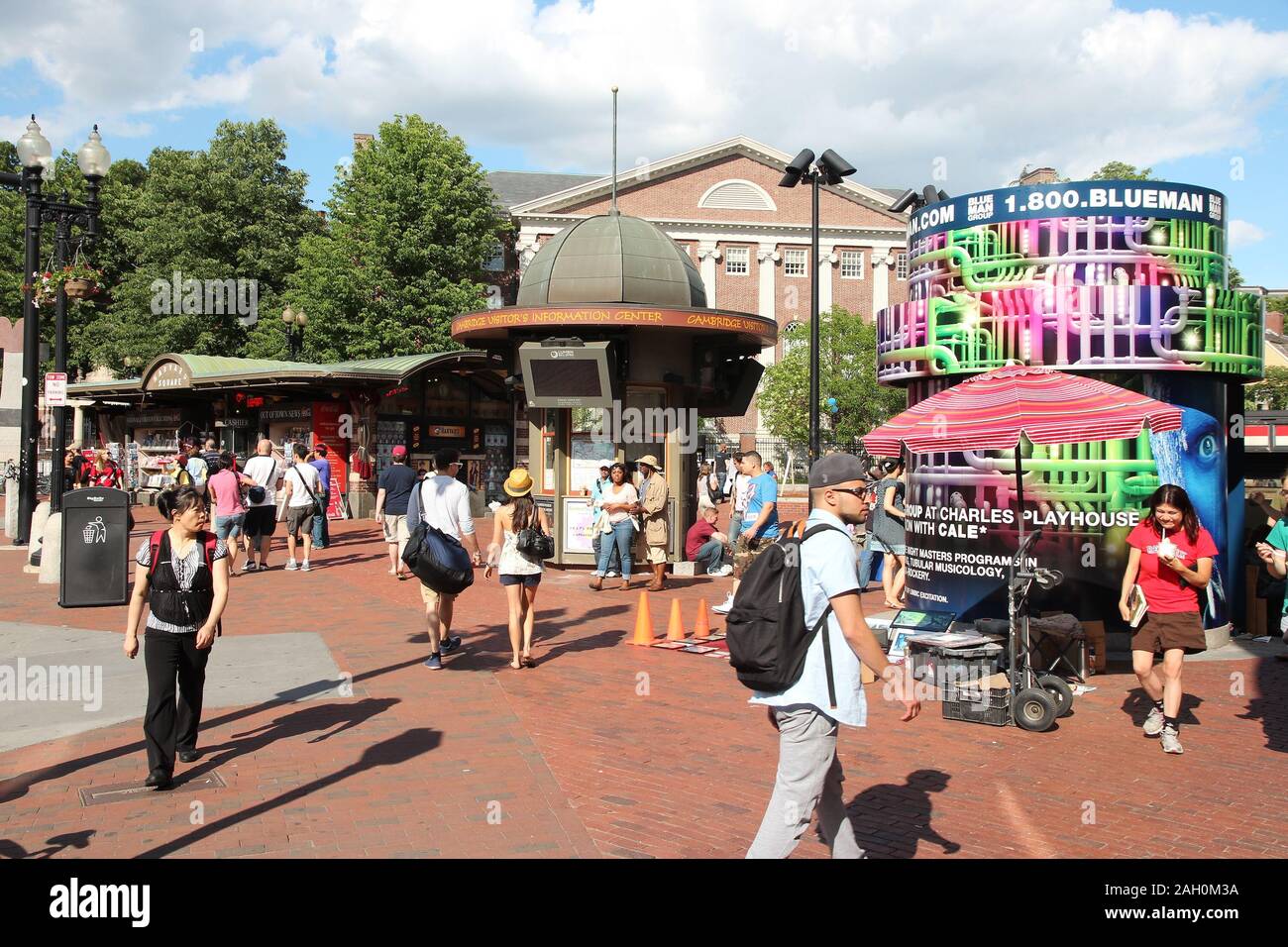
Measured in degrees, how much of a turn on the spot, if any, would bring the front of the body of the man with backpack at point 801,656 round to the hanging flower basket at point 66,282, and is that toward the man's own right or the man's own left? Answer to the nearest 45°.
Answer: approximately 135° to the man's own left

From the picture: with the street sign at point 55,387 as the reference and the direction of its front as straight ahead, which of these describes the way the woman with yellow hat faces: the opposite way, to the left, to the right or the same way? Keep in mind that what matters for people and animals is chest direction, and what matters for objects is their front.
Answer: the opposite way

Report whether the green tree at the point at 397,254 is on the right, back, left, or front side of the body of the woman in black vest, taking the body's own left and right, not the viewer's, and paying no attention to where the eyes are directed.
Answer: back

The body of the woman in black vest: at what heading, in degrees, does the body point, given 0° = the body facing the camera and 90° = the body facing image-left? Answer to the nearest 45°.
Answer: approximately 0°

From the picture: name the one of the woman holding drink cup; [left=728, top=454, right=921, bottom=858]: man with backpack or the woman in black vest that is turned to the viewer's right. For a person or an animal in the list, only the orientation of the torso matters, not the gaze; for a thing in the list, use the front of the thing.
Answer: the man with backpack

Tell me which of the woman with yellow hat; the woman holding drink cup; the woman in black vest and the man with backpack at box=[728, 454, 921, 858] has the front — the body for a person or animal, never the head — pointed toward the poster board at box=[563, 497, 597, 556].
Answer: the woman with yellow hat

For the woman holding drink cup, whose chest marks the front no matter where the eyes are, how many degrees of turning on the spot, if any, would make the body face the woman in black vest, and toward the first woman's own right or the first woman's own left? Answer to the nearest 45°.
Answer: approximately 45° to the first woman's own right

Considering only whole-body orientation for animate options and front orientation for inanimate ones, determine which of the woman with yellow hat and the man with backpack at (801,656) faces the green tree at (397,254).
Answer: the woman with yellow hat

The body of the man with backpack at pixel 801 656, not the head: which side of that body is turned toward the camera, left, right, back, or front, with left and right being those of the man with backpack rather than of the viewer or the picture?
right

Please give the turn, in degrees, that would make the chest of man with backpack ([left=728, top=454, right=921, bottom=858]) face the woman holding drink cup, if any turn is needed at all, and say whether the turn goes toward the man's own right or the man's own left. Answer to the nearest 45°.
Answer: approximately 45° to the man's own left

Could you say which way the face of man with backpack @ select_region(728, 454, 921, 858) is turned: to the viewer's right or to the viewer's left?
to the viewer's right

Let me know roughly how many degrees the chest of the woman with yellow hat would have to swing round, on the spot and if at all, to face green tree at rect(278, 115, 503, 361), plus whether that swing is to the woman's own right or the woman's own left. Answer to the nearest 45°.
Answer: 0° — they already face it
